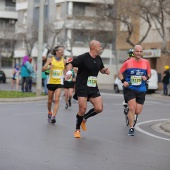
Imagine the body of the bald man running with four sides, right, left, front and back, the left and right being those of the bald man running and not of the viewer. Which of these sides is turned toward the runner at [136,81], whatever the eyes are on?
left

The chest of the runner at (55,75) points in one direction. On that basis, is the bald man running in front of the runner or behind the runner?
in front

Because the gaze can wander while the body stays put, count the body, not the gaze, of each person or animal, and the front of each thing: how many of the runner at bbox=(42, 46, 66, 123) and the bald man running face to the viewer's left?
0

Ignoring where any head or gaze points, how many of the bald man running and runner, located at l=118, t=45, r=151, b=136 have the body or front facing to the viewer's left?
0

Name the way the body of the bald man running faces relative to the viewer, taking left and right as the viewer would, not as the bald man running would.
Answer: facing the viewer and to the right of the viewer

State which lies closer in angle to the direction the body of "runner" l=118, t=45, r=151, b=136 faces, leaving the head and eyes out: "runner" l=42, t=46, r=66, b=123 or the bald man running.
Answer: the bald man running

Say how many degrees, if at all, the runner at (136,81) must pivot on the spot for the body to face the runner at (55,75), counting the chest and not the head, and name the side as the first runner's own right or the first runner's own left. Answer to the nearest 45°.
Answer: approximately 135° to the first runner's own right

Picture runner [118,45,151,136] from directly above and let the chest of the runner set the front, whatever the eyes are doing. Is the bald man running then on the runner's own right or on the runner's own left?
on the runner's own right

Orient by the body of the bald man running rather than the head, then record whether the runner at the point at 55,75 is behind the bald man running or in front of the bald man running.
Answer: behind

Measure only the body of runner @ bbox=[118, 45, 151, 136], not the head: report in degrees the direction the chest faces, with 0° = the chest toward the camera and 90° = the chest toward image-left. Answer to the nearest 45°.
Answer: approximately 0°
